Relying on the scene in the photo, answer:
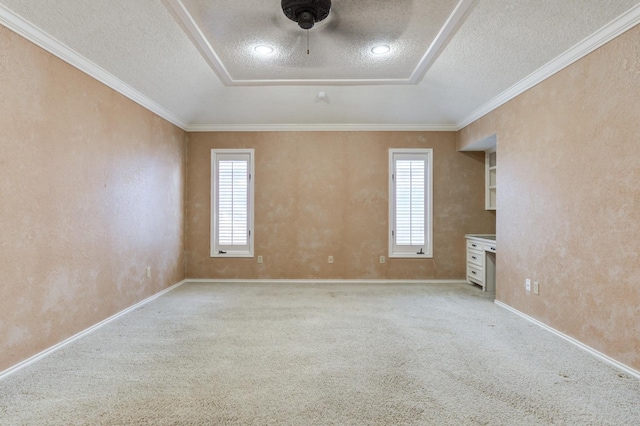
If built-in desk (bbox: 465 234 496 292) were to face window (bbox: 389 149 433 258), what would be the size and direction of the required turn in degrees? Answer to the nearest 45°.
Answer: approximately 45° to its right

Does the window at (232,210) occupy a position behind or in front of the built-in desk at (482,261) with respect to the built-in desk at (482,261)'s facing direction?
in front

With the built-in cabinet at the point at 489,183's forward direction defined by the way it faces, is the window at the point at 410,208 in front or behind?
in front

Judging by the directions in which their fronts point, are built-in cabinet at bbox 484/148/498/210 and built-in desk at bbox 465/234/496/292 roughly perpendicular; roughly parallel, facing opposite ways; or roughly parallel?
roughly parallel

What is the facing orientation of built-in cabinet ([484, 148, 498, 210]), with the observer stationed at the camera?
facing the viewer and to the left of the viewer

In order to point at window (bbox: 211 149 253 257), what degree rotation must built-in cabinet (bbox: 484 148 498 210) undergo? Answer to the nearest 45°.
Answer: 0° — it already faces it

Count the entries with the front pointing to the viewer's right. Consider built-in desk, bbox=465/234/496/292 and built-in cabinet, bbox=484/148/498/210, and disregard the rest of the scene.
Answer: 0
